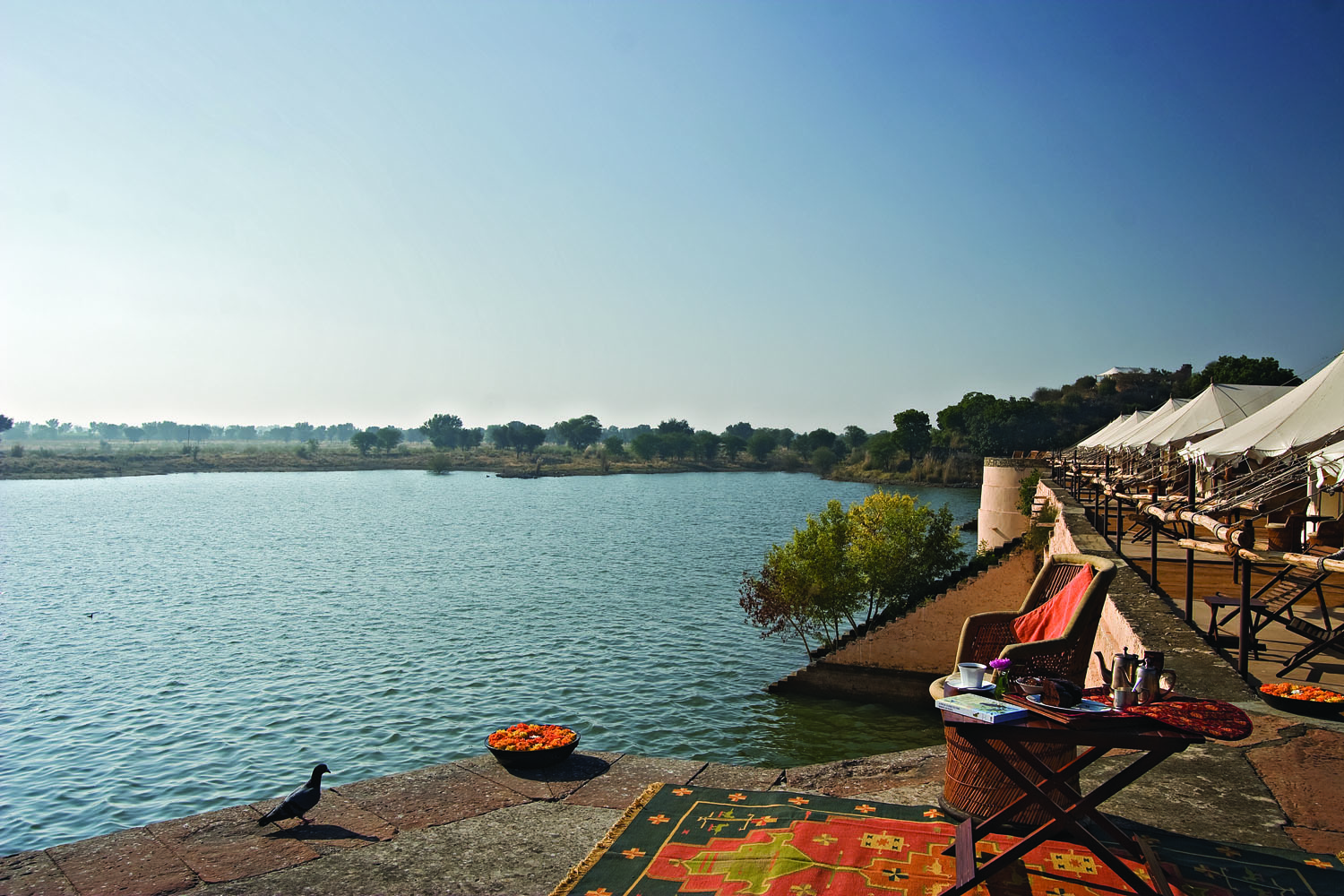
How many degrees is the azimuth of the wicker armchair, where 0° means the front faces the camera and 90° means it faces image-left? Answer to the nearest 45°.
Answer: approximately 45°

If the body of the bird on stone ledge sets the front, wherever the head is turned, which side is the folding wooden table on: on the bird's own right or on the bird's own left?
on the bird's own right

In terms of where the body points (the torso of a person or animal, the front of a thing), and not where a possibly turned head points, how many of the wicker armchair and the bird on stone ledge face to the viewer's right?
1

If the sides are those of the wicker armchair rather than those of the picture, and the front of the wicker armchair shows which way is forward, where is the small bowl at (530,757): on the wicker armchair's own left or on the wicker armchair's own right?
on the wicker armchair's own right

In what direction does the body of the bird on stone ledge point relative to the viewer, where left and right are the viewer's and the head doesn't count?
facing to the right of the viewer

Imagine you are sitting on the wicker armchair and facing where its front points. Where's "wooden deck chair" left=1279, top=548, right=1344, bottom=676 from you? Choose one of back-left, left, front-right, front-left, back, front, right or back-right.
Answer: back

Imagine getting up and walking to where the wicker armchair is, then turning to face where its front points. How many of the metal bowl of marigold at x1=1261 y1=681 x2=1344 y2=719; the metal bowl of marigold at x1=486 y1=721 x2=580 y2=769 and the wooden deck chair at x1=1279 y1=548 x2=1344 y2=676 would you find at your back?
2

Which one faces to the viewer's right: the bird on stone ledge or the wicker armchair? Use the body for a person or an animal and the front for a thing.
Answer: the bird on stone ledge

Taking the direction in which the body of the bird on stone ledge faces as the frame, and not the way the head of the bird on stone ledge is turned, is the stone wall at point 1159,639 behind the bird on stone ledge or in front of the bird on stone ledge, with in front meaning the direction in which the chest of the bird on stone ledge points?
in front

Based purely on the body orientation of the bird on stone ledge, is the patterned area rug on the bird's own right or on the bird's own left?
on the bird's own right

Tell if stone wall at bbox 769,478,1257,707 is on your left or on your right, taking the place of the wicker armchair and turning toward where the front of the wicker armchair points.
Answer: on your right

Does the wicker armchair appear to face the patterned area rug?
yes

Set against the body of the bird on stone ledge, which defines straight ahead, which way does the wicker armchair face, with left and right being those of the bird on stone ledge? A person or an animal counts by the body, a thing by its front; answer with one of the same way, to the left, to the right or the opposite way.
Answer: the opposite way

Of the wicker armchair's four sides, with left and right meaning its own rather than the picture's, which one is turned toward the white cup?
front

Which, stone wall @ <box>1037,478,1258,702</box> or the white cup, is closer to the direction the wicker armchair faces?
the white cup

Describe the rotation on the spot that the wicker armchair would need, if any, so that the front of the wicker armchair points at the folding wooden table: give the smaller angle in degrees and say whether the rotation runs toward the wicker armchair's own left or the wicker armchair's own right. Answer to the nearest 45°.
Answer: approximately 45° to the wicker armchair's own left

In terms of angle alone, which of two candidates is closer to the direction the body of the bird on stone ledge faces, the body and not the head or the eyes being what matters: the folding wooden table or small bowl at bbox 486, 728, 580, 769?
the small bowl
